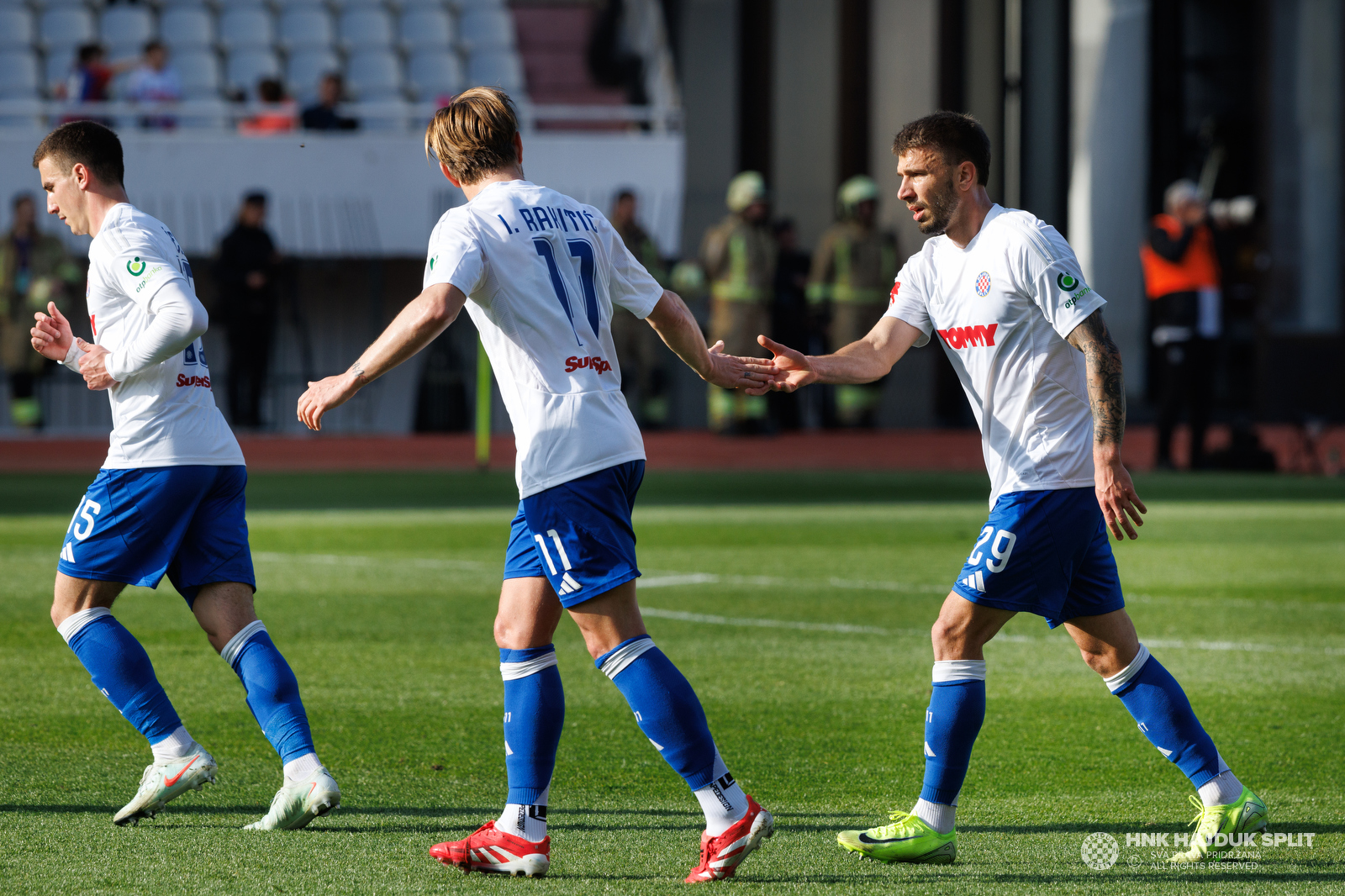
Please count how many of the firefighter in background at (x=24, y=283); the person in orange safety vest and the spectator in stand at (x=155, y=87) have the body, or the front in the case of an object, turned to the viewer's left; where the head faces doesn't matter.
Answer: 0

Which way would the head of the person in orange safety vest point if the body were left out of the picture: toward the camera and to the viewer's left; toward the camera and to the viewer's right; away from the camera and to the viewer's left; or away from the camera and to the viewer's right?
toward the camera and to the viewer's right

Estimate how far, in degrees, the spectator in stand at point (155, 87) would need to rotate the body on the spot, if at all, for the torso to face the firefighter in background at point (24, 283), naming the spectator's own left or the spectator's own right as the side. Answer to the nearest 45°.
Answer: approximately 45° to the spectator's own right

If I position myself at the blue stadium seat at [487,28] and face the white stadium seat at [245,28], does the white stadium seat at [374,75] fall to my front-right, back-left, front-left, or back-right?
front-left

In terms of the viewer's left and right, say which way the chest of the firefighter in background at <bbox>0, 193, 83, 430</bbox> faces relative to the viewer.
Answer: facing the viewer

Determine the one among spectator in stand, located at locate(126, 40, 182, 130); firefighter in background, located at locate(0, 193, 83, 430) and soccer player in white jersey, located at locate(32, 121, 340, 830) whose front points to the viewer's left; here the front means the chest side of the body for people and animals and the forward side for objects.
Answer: the soccer player in white jersey

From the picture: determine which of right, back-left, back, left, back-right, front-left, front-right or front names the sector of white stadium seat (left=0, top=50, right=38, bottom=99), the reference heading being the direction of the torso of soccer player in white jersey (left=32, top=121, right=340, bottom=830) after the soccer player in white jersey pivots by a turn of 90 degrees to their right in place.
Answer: front

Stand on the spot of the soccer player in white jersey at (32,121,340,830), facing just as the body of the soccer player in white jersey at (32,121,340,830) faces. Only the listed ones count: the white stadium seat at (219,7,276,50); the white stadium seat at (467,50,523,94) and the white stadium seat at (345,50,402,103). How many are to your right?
3

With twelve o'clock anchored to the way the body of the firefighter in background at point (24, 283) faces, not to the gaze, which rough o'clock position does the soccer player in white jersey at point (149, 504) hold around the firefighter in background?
The soccer player in white jersey is roughly at 12 o'clock from the firefighter in background.

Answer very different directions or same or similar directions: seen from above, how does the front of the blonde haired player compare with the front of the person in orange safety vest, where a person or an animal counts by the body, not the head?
very different directions

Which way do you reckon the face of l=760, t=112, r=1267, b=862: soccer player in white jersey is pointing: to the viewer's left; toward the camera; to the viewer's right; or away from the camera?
to the viewer's left

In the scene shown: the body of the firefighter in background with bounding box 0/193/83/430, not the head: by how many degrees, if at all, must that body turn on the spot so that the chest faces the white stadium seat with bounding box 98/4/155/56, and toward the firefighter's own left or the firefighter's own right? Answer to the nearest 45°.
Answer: approximately 180°

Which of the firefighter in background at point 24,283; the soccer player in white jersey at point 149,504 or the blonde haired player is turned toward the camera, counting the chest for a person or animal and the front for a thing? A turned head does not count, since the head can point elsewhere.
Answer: the firefighter in background

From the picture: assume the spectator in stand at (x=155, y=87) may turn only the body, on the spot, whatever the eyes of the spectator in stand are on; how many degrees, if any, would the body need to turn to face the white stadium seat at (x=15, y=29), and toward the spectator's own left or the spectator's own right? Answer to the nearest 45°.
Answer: approximately 135° to the spectator's own right
